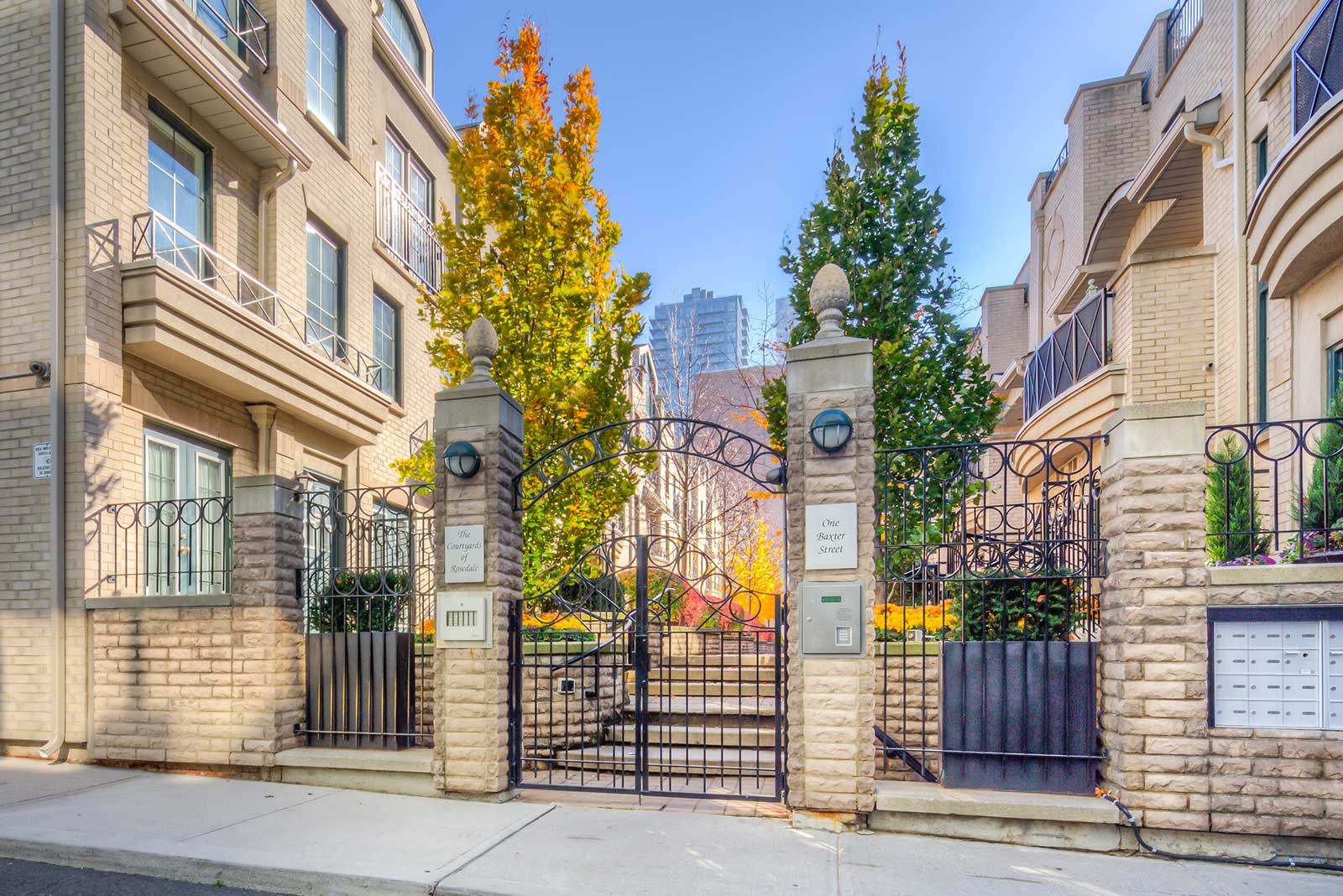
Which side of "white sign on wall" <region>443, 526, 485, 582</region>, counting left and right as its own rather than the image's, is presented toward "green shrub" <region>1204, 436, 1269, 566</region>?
left

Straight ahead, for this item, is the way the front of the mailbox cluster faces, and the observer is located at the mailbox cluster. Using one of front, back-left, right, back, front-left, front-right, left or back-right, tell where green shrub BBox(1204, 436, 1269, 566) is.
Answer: back

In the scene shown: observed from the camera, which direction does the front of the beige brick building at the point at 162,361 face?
facing the viewer and to the right of the viewer

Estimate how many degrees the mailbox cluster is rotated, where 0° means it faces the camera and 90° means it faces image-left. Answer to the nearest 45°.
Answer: approximately 0°

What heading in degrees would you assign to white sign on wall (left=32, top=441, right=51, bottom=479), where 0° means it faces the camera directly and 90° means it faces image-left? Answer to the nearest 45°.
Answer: approximately 0°
